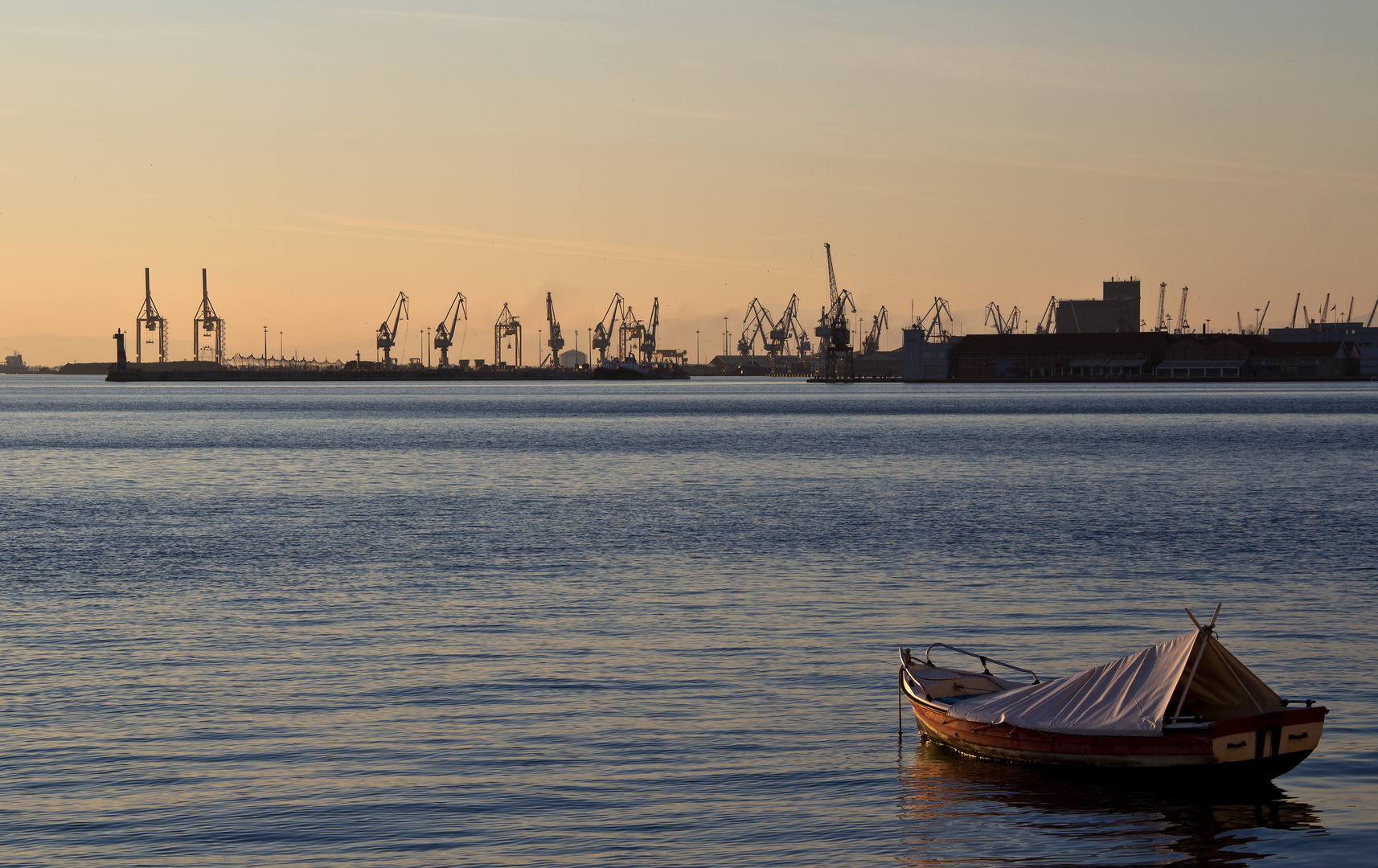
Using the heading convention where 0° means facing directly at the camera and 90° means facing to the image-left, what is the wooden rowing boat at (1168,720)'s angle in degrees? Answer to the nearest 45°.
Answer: approximately 135°
